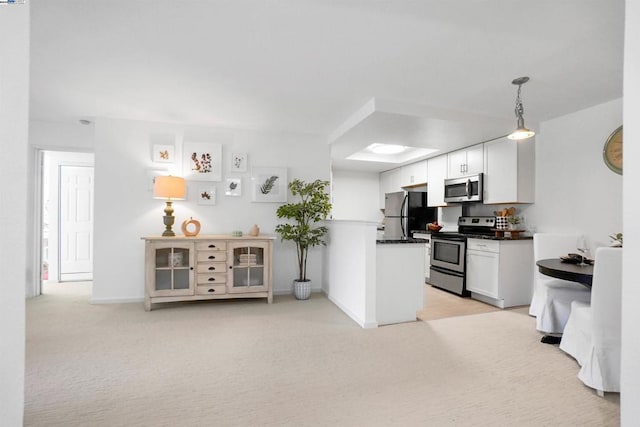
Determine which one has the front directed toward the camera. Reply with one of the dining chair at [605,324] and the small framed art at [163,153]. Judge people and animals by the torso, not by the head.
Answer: the small framed art

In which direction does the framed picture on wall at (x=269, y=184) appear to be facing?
toward the camera

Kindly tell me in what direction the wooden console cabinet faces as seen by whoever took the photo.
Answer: facing the viewer

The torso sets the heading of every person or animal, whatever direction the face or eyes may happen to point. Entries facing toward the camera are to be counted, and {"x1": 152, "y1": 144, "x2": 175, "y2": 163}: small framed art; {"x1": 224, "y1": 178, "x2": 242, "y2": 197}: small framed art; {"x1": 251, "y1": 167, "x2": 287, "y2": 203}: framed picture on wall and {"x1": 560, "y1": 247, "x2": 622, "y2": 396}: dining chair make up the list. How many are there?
3

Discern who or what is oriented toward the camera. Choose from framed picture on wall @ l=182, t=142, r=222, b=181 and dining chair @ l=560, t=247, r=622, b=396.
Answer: the framed picture on wall

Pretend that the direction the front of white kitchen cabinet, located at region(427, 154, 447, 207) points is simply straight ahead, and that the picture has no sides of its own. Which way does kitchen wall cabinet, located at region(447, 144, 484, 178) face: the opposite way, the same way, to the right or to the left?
the same way

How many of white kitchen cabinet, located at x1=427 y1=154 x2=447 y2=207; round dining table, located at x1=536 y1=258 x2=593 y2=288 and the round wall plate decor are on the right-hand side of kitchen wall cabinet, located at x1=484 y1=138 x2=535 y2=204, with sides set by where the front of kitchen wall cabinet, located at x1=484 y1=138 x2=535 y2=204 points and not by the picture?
1

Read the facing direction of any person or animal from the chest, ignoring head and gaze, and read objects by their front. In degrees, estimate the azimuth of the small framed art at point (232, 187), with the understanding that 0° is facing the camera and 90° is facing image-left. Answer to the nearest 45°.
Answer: approximately 0°

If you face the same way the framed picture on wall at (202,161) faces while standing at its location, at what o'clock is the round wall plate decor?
The round wall plate decor is roughly at 10 o'clock from the framed picture on wall.

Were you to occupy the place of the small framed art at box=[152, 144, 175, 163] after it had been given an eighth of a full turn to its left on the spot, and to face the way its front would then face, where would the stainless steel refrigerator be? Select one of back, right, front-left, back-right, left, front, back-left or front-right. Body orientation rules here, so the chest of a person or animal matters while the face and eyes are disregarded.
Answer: front-left

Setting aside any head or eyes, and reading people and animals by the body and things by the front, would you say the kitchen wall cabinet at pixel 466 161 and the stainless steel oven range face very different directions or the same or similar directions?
same or similar directions

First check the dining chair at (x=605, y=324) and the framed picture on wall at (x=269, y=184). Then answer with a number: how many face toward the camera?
1

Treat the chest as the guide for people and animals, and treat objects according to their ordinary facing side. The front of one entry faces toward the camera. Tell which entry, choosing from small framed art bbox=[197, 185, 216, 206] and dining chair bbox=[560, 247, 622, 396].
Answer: the small framed art

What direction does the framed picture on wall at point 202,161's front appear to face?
toward the camera
